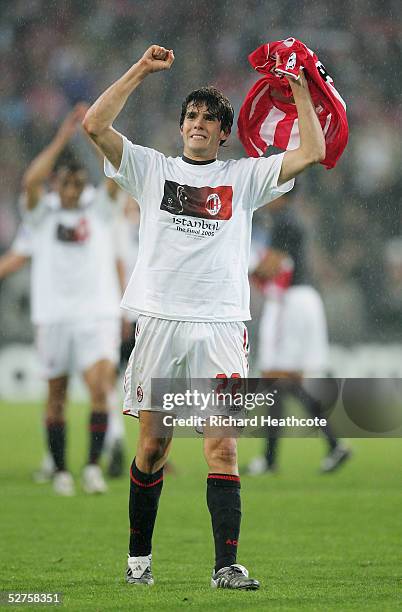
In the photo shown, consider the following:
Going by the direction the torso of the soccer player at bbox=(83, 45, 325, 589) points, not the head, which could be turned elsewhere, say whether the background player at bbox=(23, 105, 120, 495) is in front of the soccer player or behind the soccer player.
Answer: behind

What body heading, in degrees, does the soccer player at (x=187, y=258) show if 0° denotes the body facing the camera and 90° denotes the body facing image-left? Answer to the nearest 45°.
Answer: approximately 0°

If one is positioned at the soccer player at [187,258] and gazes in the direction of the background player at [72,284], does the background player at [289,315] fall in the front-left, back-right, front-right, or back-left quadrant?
front-right

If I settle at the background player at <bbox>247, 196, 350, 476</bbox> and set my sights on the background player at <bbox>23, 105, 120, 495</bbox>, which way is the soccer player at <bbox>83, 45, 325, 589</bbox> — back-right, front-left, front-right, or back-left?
front-left

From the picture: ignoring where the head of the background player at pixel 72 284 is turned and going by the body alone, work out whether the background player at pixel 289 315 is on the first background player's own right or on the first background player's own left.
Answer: on the first background player's own left

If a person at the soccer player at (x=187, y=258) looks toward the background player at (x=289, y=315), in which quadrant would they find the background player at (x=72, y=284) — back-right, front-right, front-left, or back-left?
front-left

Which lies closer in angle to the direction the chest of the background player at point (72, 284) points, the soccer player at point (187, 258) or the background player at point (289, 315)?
the soccer player

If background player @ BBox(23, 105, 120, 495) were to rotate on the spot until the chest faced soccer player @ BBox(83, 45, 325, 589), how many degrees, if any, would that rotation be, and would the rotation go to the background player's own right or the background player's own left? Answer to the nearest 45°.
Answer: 0° — they already face them

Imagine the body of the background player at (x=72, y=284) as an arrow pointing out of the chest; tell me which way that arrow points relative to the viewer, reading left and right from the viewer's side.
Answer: facing the viewer

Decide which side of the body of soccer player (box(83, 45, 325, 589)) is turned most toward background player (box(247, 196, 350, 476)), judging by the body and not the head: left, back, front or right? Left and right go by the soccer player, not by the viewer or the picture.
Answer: back

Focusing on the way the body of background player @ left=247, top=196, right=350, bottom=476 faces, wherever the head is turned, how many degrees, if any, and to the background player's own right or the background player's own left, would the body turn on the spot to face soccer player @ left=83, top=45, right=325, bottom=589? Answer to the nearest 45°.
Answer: approximately 90° to the background player's own left
